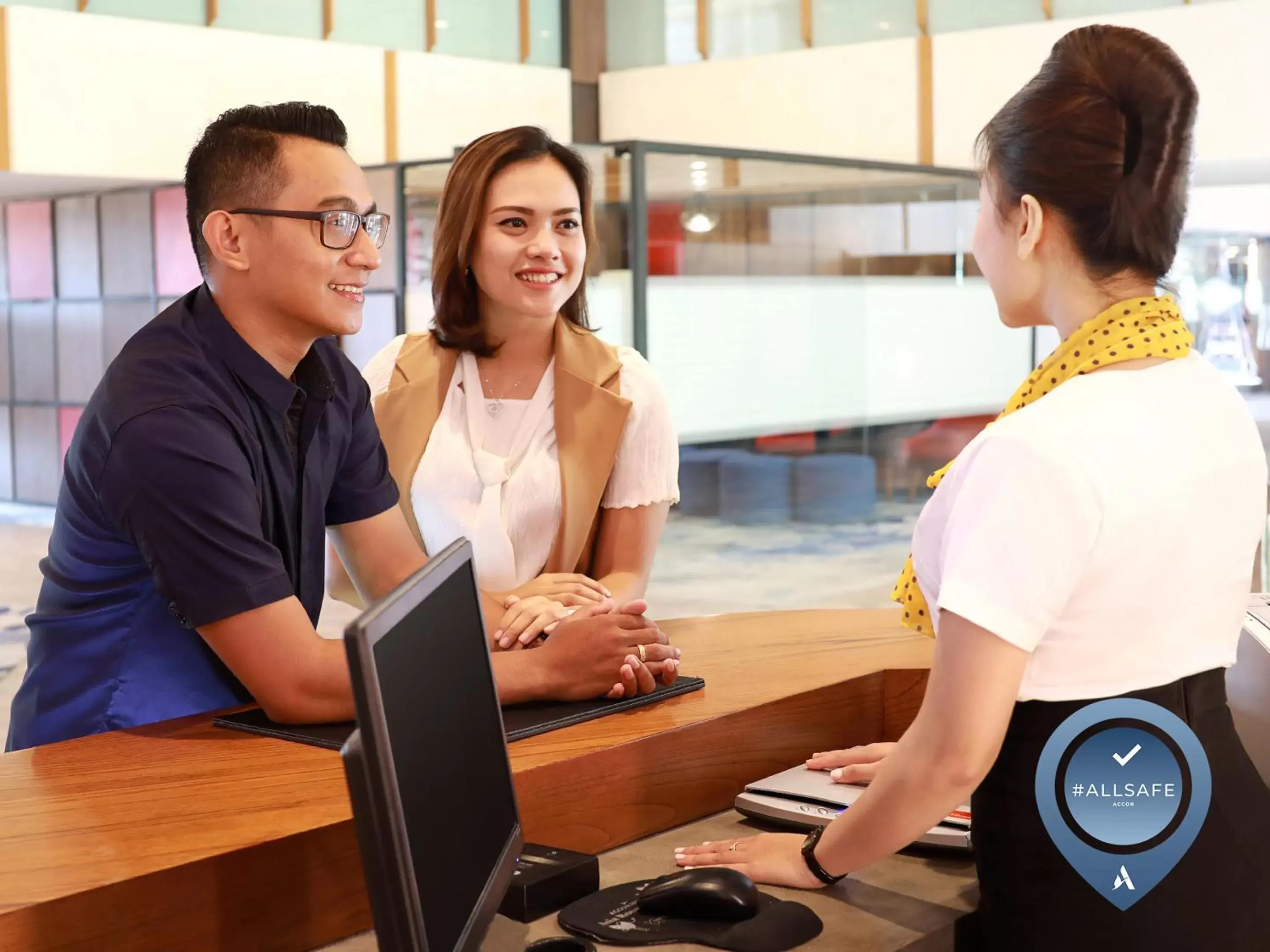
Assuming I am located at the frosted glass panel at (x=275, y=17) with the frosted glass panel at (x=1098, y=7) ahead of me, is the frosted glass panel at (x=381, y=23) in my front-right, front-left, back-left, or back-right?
front-left

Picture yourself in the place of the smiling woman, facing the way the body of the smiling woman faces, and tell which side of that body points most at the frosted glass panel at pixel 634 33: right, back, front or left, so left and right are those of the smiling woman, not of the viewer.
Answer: back

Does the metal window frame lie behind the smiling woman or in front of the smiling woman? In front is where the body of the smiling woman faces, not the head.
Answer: behind

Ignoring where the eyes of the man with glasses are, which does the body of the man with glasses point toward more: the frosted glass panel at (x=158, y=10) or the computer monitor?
the computer monitor

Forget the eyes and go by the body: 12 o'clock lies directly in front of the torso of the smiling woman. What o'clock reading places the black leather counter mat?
The black leather counter mat is roughly at 12 o'clock from the smiling woman.

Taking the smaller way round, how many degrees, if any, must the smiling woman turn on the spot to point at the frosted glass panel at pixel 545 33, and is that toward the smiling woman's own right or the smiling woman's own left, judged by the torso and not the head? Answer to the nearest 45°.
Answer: approximately 180°

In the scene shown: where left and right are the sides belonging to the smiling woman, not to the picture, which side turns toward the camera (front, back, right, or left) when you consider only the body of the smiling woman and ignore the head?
front

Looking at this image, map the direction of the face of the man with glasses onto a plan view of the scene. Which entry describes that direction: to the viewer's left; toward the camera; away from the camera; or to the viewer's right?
to the viewer's right

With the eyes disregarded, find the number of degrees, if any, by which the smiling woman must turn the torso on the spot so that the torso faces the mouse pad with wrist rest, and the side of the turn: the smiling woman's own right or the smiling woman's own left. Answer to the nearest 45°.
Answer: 0° — they already face it

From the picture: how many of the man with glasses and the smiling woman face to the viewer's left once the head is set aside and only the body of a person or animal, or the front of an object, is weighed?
0

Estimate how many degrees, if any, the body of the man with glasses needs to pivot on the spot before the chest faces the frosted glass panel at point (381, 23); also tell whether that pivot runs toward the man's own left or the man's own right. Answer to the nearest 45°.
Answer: approximately 135° to the man's own left
